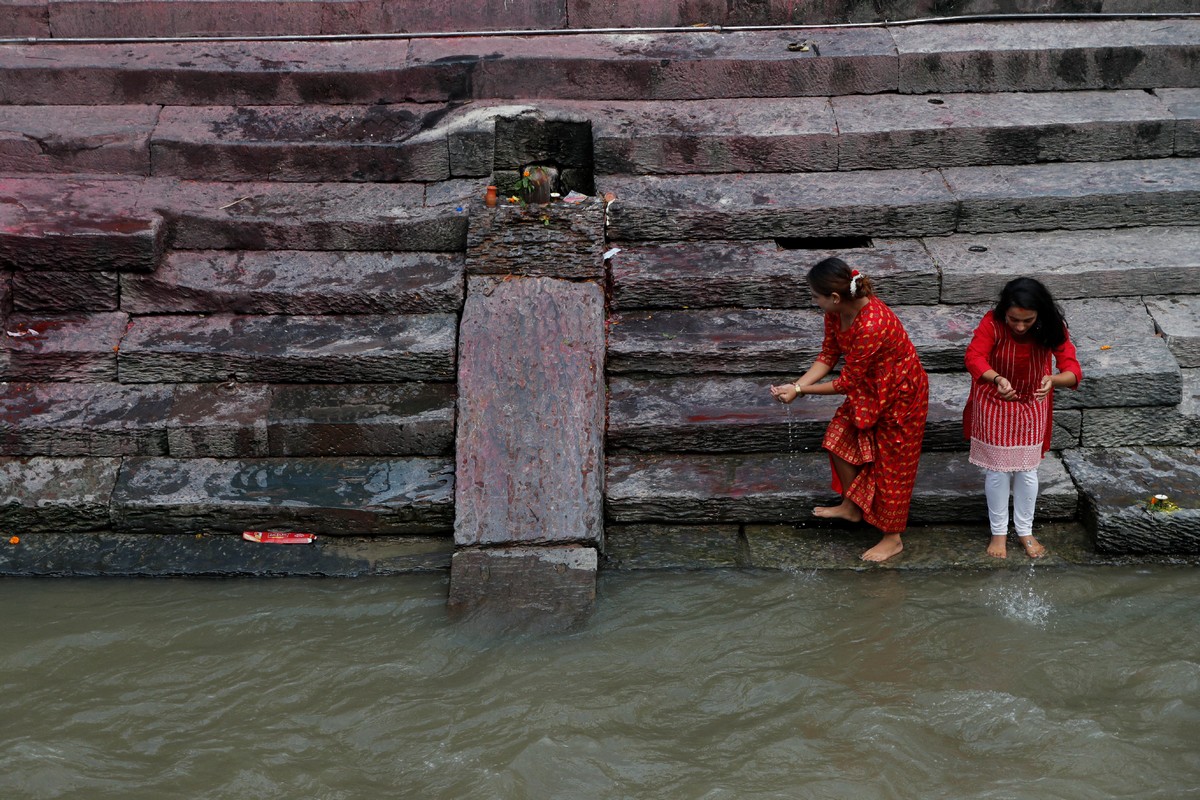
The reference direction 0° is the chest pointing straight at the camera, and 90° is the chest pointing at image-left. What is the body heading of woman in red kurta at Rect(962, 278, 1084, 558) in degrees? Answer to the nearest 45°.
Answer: approximately 0°

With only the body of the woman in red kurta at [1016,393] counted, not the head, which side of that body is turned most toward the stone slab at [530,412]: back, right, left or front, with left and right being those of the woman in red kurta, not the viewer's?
right

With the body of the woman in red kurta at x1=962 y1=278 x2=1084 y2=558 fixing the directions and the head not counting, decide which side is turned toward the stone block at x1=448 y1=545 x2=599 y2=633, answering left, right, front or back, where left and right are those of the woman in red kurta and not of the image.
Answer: right

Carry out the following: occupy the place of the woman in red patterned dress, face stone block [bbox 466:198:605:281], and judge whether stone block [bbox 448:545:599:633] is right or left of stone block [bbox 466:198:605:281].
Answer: left

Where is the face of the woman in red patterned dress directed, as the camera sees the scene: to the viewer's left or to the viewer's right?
to the viewer's left

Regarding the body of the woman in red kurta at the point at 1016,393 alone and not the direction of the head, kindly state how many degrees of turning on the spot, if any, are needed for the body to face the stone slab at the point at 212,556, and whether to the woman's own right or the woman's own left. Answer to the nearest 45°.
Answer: approximately 90° to the woman's own right
